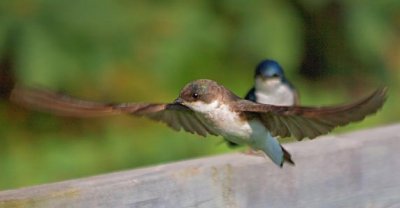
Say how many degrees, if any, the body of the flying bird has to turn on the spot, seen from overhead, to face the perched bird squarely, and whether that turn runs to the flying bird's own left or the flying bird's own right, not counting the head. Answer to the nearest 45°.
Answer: approximately 135° to the flying bird's own right

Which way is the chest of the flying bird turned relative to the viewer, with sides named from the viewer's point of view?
facing the viewer and to the left of the viewer
